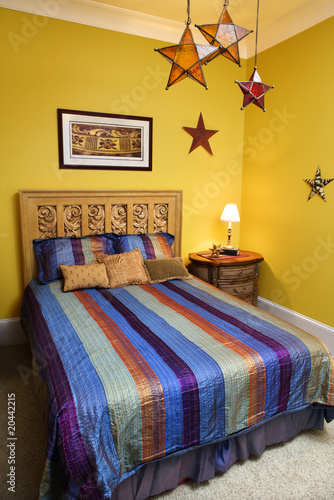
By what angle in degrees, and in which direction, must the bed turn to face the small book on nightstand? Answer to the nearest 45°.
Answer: approximately 135° to its left

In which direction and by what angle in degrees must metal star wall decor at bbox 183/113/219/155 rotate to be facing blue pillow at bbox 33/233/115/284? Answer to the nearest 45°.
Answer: approximately 90° to its right

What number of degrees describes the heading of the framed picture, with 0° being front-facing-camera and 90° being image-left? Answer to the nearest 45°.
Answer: approximately 315°

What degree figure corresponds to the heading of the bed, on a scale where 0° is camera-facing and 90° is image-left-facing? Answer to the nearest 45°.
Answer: approximately 315°

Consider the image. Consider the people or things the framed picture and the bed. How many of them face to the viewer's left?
0

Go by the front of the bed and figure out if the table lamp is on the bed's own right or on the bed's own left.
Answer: on the bed's own left

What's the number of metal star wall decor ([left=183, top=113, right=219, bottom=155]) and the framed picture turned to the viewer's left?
0

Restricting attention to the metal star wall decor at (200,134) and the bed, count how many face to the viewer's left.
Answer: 0
